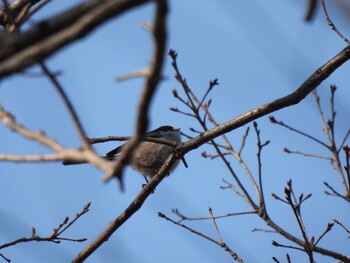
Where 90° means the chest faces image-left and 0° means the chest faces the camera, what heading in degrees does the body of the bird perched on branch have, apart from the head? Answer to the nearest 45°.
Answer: approximately 270°
